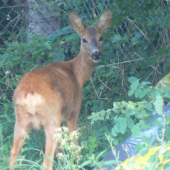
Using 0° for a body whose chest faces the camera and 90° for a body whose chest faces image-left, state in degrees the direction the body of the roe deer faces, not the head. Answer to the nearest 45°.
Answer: approximately 225°

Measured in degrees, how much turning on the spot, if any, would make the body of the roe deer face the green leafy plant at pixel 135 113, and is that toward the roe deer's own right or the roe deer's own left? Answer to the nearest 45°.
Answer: approximately 90° to the roe deer's own right
